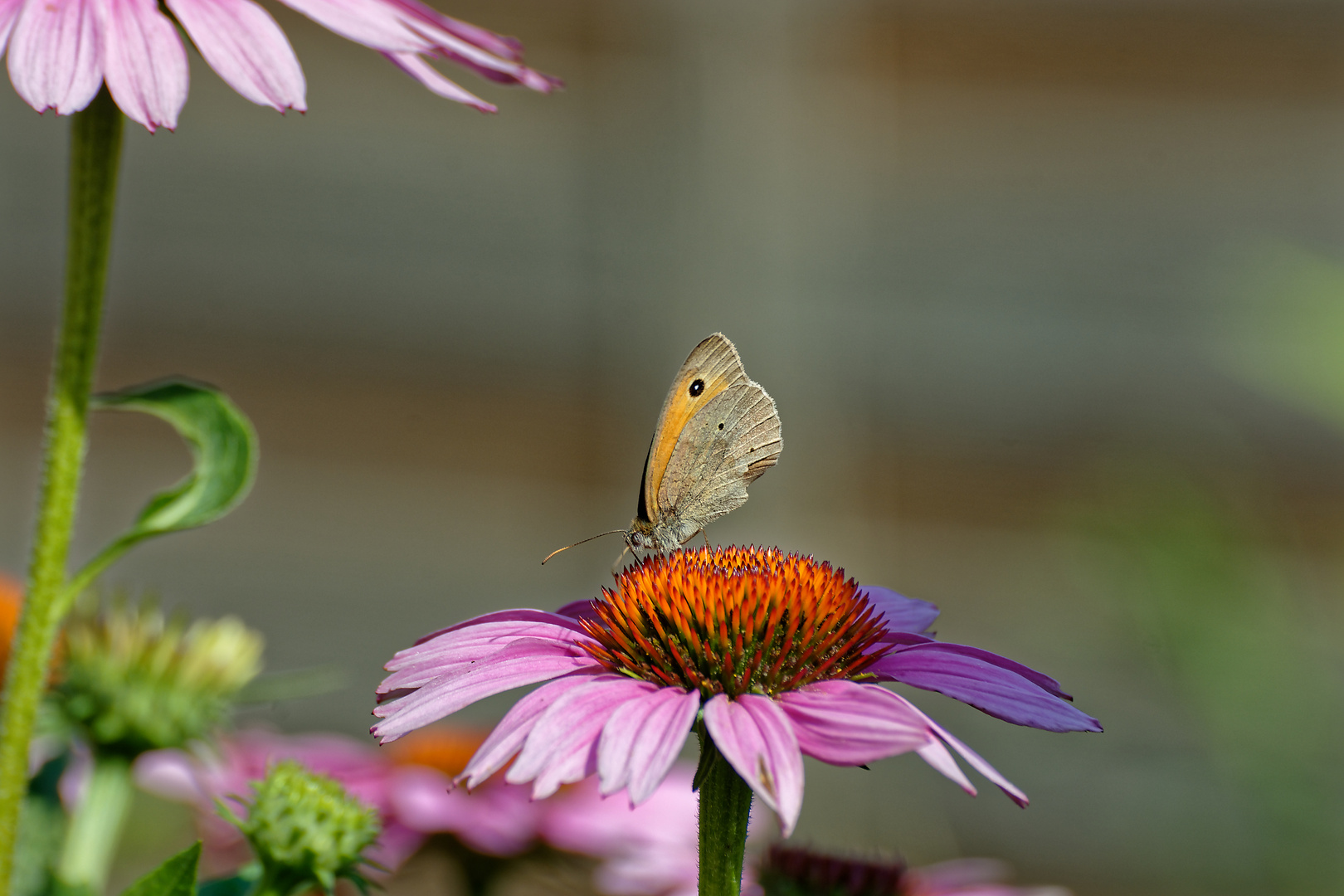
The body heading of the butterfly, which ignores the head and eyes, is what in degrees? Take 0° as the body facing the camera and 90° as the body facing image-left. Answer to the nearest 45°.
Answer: approximately 90°
